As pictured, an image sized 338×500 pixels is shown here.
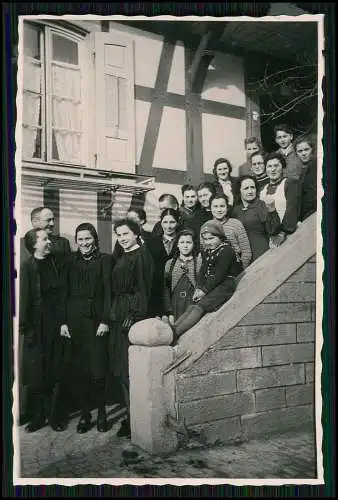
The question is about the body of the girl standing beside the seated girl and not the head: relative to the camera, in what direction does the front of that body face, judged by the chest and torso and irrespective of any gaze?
toward the camera

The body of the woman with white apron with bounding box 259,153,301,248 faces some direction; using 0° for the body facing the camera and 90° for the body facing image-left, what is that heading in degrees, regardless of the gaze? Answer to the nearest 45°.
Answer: approximately 45°

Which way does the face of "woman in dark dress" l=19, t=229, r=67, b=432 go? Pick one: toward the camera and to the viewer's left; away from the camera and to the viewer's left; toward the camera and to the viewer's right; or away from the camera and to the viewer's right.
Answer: toward the camera and to the viewer's right

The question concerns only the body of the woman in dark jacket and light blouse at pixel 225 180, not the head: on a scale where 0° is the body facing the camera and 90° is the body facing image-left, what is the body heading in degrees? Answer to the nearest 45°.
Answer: approximately 0°

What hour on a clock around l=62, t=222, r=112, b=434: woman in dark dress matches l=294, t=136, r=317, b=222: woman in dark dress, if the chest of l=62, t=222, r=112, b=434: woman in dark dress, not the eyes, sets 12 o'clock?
l=294, t=136, r=317, b=222: woman in dark dress is roughly at 9 o'clock from l=62, t=222, r=112, b=434: woman in dark dress.

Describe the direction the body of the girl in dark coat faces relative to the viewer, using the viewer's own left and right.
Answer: facing the viewer and to the left of the viewer

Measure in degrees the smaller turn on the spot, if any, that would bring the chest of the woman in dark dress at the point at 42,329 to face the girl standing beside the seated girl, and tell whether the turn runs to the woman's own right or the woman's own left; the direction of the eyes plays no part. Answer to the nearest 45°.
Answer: approximately 90° to the woman's own left

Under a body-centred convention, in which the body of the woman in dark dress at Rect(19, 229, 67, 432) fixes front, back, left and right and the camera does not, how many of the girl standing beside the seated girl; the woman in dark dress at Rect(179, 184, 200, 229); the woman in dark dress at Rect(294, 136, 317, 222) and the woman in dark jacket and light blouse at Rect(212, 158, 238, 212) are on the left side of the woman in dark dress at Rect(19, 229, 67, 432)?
4

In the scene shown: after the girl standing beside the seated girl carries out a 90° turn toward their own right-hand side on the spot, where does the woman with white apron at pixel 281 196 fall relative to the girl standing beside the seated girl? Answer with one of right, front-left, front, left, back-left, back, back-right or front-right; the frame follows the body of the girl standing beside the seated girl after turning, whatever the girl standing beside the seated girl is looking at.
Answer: back

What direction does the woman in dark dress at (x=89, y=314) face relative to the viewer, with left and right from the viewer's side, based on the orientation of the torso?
facing the viewer

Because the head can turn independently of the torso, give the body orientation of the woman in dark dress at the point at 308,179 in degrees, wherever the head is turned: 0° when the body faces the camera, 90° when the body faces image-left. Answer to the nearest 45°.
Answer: approximately 45°

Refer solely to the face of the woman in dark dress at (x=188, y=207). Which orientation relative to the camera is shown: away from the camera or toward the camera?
toward the camera

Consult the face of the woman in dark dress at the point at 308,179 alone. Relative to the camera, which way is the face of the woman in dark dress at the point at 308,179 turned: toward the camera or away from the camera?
toward the camera

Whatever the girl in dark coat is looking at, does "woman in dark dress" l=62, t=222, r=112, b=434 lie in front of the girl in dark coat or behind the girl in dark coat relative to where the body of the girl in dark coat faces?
in front
